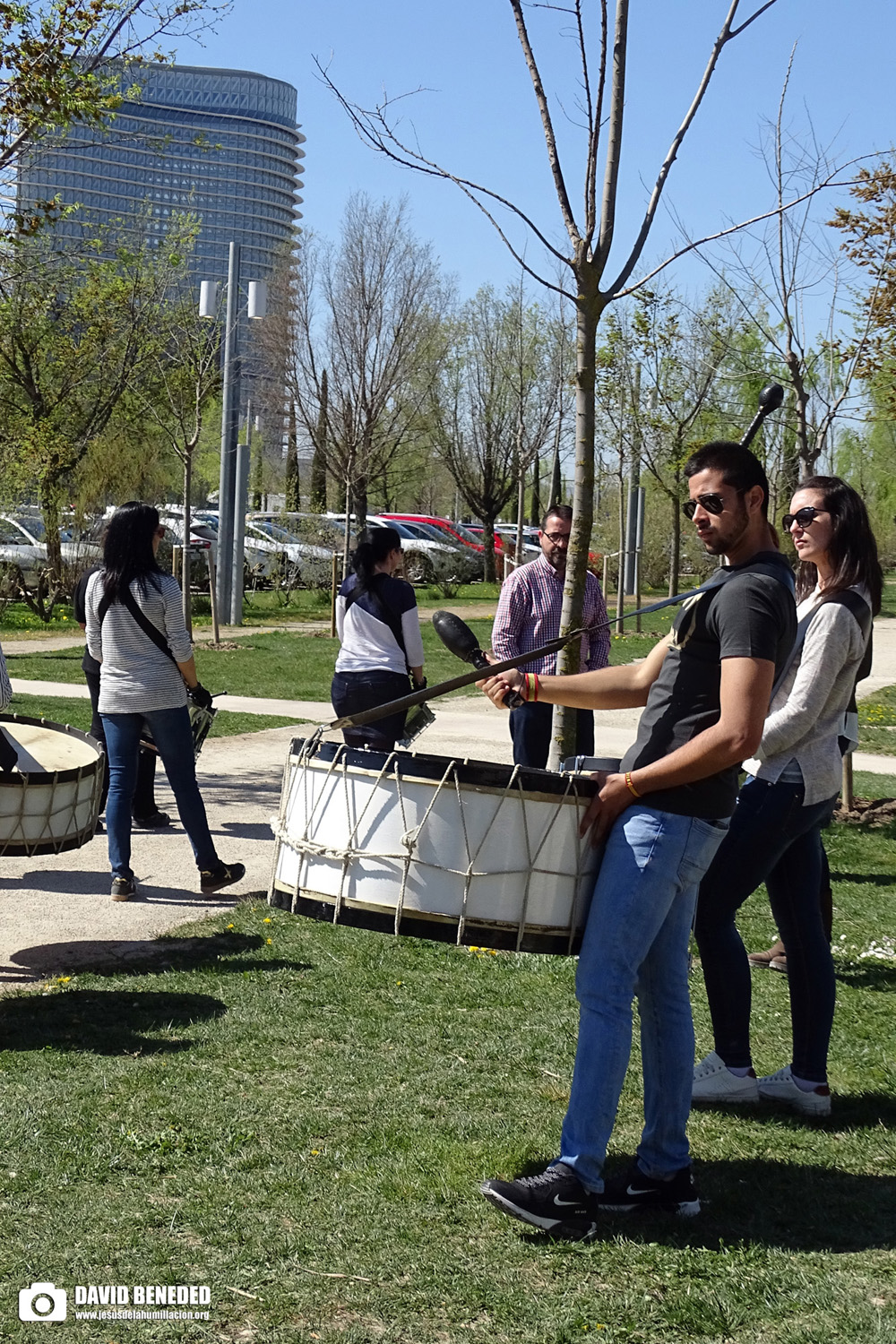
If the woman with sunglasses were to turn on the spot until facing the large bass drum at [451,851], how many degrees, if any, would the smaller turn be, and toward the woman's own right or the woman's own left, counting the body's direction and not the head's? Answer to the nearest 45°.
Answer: approximately 45° to the woman's own left

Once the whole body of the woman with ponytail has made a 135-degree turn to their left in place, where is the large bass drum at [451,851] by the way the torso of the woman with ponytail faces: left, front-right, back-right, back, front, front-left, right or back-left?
left

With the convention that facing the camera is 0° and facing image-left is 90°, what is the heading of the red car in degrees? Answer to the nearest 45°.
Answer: approximately 315°

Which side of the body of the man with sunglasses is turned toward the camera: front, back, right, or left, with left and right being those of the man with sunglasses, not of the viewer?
left

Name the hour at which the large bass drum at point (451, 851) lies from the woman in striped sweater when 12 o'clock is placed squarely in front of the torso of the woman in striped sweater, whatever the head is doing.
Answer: The large bass drum is roughly at 4 o'clock from the woman in striped sweater.

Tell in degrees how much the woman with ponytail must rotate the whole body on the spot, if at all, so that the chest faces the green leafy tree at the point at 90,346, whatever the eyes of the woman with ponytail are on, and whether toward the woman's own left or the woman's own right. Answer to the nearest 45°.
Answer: approximately 45° to the woman's own left

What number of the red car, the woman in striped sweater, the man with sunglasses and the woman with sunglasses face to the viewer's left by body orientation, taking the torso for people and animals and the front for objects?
2

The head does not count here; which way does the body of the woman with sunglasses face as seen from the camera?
to the viewer's left

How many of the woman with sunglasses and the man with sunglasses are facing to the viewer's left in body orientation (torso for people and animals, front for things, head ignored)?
2

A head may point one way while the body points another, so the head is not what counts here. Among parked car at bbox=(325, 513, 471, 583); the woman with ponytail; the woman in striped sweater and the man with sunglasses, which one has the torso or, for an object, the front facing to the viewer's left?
the man with sunglasses
